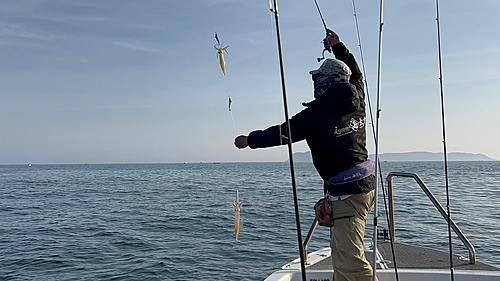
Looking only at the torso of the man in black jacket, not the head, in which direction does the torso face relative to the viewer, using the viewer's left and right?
facing away from the viewer and to the left of the viewer
